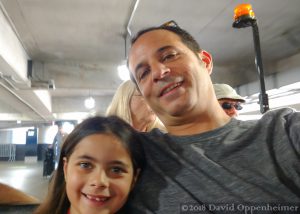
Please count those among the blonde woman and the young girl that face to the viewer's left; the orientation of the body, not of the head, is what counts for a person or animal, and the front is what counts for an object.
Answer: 0

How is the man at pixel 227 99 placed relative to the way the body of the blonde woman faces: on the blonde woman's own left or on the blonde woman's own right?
on the blonde woman's own left

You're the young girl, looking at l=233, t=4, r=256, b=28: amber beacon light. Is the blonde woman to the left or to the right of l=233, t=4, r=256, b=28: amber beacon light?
left

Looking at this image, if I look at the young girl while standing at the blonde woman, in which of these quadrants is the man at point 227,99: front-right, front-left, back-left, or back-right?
back-left

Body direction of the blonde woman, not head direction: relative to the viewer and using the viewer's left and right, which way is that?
facing the viewer and to the right of the viewer

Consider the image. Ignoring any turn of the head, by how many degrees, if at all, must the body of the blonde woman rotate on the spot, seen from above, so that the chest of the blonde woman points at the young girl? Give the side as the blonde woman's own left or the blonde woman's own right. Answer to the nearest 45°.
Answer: approximately 45° to the blonde woman's own right

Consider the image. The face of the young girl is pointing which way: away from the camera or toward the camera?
toward the camera

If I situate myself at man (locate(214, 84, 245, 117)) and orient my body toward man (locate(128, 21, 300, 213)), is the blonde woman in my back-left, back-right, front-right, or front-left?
front-right

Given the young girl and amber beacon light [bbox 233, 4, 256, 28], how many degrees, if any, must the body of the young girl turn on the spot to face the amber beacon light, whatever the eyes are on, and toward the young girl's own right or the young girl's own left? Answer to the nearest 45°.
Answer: approximately 135° to the young girl's own left

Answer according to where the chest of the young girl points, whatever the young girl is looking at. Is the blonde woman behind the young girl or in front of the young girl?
behind

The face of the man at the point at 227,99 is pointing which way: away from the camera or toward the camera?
toward the camera

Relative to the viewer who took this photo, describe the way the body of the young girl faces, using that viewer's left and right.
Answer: facing the viewer

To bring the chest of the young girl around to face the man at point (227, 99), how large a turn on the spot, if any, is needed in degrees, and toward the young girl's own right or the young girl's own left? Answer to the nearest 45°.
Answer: approximately 135° to the young girl's own left
